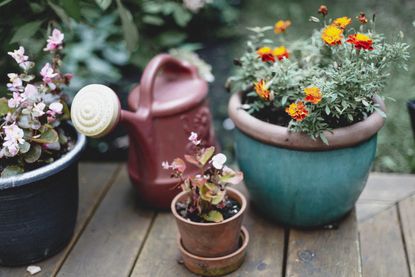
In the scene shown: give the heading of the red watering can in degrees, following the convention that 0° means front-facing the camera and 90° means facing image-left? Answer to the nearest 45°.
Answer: approximately 45°
